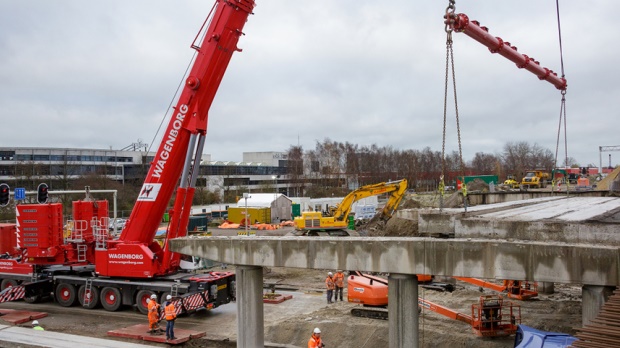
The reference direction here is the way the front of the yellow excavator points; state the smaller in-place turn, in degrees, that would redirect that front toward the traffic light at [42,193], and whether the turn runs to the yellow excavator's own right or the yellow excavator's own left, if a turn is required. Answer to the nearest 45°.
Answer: approximately 135° to the yellow excavator's own right

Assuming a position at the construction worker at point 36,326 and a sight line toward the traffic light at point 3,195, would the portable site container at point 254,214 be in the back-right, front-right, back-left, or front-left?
front-right

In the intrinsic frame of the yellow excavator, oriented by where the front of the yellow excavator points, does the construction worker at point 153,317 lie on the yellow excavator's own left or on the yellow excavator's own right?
on the yellow excavator's own right

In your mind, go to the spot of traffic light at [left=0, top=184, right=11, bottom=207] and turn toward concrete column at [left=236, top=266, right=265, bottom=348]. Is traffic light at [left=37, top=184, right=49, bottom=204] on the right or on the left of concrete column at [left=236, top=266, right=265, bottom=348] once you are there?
left

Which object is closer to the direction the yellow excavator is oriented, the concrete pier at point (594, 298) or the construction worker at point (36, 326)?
the concrete pier

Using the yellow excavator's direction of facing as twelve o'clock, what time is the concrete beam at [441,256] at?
The concrete beam is roughly at 3 o'clock from the yellow excavator.

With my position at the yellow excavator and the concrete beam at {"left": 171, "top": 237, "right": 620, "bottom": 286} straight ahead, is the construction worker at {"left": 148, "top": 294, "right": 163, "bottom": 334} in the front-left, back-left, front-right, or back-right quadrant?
front-right

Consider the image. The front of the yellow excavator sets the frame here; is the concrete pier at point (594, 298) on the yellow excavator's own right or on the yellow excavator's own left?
on the yellow excavator's own right

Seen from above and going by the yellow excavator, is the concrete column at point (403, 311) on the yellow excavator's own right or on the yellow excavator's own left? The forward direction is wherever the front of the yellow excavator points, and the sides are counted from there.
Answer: on the yellow excavator's own right

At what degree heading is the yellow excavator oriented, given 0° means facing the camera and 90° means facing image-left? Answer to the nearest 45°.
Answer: approximately 270°

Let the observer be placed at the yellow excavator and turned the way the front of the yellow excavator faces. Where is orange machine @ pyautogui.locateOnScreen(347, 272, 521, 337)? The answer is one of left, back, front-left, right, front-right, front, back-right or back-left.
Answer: right

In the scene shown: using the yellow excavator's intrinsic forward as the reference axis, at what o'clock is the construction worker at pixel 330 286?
The construction worker is roughly at 3 o'clock from the yellow excavator.
